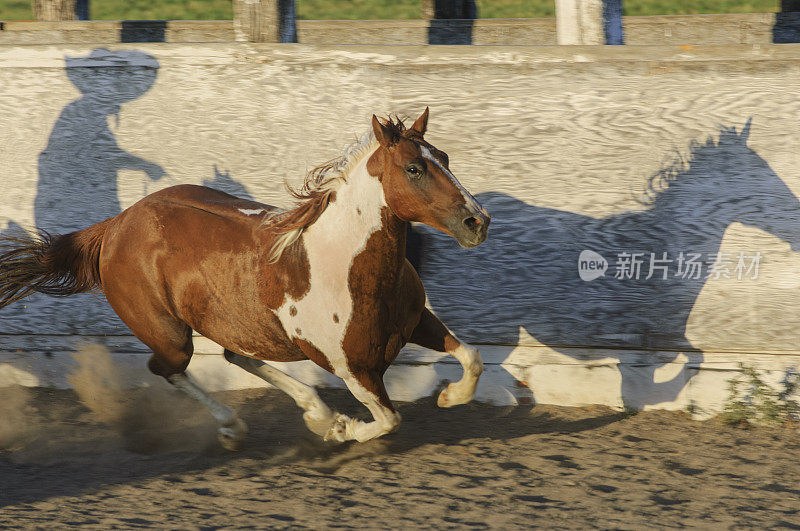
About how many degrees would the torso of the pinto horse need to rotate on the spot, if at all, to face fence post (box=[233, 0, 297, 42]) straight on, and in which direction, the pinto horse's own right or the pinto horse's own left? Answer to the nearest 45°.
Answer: approximately 135° to the pinto horse's own left

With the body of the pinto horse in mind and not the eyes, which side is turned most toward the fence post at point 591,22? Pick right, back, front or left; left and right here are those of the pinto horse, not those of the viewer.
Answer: left

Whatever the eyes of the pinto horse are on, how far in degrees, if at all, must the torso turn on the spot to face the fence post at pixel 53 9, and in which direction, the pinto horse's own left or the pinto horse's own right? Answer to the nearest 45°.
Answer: approximately 135° to the pinto horse's own left

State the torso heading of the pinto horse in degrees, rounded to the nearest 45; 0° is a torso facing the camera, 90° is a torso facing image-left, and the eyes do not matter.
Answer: approximately 315°
